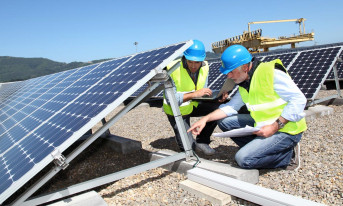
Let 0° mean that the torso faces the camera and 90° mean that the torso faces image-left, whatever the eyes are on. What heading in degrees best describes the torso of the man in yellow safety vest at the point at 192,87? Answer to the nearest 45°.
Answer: approximately 315°

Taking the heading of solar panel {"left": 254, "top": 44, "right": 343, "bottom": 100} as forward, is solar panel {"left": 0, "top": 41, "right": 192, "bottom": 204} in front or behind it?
in front

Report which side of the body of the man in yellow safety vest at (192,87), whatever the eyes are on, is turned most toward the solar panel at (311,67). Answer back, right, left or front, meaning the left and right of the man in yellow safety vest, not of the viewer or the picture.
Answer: left

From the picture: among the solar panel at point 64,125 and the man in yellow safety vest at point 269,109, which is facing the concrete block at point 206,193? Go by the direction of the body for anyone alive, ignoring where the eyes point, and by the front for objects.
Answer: the man in yellow safety vest

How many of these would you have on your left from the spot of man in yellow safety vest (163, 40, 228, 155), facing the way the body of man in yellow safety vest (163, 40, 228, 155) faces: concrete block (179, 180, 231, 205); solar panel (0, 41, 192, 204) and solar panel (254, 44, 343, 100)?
1

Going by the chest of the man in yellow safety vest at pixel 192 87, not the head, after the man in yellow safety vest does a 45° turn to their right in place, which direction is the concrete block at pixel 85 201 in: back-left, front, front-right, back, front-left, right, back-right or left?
front-right

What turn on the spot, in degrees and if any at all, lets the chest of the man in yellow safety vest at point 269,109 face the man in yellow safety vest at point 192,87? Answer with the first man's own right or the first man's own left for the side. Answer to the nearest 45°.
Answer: approximately 90° to the first man's own right

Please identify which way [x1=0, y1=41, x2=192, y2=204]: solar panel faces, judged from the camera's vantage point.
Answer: facing the viewer and to the left of the viewer
